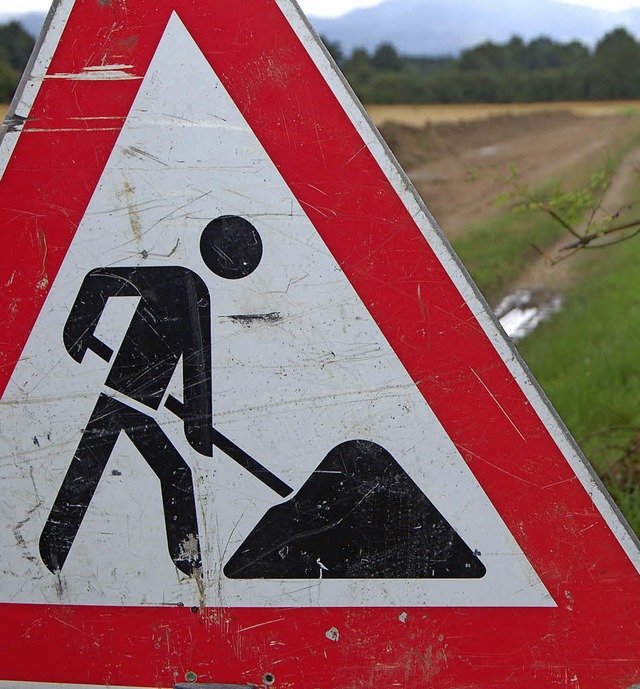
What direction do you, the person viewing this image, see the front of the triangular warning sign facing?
facing the viewer
